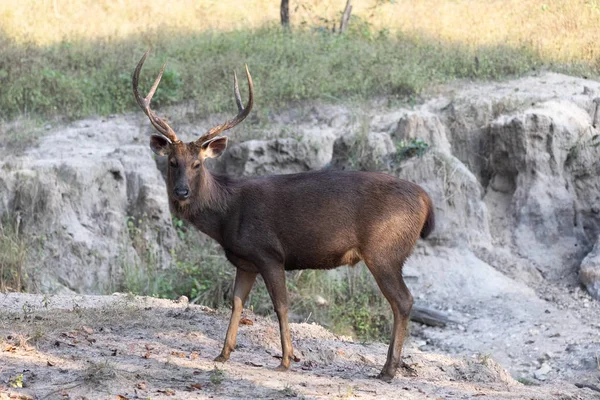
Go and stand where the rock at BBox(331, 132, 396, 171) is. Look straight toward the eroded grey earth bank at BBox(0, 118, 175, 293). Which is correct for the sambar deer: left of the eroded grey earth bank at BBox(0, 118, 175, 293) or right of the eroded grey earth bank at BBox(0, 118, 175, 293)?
left

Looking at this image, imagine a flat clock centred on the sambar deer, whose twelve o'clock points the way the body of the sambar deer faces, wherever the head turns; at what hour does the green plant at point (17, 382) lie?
The green plant is roughly at 11 o'clock from the sambar deer.

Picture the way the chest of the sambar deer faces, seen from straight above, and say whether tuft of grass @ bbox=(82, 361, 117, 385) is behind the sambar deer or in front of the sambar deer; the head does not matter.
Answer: in front

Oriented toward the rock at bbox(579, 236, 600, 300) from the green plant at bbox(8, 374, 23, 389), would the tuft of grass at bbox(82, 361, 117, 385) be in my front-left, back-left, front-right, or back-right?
front-right

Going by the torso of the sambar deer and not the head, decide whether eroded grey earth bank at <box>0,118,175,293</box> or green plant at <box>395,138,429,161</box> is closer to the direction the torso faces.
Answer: the eroded grey earth bank

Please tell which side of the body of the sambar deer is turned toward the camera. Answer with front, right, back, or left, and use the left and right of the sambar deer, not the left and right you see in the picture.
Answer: left

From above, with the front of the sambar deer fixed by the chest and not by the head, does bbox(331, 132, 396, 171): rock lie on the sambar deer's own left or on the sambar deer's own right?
on the sambar deer's own right

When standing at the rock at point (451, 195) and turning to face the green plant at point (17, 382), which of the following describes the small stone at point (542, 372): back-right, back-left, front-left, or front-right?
front-left

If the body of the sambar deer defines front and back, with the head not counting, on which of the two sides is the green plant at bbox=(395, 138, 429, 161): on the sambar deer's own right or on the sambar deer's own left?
on the sambar deer's own right

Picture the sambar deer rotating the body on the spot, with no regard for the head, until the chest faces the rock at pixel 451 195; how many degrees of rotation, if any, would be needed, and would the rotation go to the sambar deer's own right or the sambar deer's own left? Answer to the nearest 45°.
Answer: approximately 90° to the sambar deer's own right

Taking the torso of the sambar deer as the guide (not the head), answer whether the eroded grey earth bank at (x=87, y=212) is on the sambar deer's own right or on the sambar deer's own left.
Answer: on the sambar deer's own right

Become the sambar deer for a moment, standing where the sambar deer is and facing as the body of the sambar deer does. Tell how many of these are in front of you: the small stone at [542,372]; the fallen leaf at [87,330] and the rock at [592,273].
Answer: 1

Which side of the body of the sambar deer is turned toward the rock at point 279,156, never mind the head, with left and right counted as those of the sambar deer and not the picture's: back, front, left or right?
right

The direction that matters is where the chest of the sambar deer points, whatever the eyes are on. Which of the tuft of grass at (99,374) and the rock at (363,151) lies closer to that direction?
the tuft of grass
